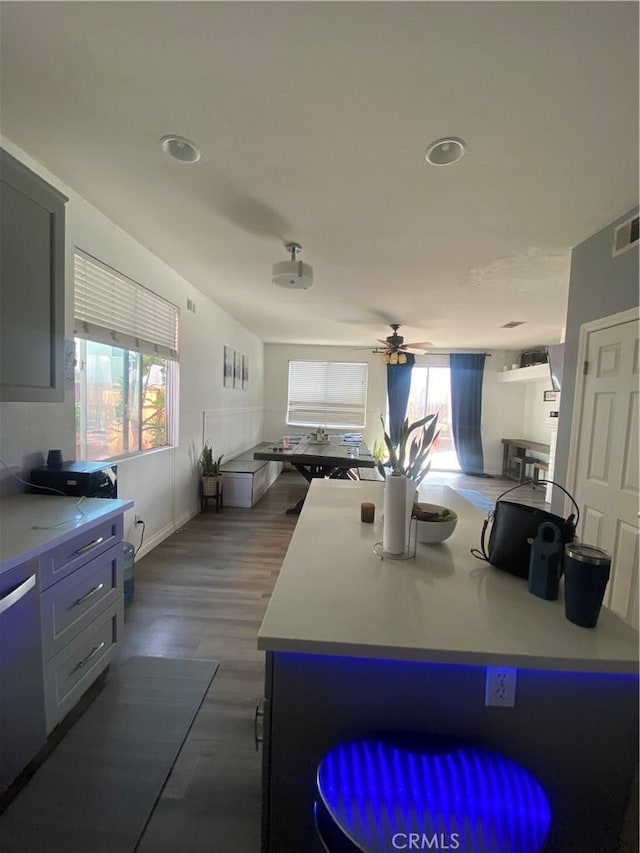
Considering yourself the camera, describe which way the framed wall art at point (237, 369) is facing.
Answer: facing to the right of the viewer

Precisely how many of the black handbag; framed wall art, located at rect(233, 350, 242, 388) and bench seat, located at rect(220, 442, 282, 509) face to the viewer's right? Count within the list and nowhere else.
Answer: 2

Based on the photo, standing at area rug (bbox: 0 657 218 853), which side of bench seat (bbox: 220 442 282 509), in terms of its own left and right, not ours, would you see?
right

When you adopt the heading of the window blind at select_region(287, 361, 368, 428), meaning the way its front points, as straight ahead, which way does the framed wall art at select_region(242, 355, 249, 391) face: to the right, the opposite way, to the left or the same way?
to the left

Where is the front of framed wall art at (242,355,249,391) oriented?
to the viewer's right

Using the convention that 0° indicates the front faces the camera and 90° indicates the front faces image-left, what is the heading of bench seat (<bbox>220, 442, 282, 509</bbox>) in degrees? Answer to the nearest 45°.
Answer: approximately 270°

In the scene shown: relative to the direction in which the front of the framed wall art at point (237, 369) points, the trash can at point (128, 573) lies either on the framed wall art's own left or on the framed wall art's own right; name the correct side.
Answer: on the framed wall art's own right

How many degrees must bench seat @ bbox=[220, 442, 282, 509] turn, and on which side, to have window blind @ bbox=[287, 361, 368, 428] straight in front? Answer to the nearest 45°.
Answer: approximately 45° to its left

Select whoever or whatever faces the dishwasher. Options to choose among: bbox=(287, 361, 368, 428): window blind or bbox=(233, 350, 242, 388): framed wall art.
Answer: the window blind

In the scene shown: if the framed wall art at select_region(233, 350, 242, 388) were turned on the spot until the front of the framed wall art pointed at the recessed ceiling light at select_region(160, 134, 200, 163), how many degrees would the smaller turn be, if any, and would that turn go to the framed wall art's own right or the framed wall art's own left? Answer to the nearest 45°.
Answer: approximately 90° to the framed wall art's own right
